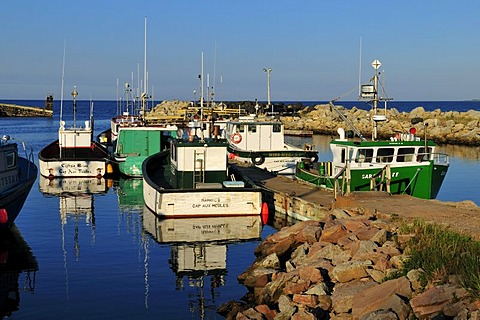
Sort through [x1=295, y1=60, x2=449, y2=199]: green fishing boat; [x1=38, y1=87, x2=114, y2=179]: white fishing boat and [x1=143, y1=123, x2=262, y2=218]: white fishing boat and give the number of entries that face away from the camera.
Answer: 2

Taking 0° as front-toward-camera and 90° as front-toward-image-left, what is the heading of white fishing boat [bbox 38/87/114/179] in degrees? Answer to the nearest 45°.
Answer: approximately 180°

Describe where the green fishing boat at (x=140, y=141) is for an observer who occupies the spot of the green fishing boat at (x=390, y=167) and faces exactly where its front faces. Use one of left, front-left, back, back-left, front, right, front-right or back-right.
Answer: back

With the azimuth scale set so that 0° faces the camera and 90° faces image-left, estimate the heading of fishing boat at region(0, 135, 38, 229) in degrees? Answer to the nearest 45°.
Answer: approximately 315°

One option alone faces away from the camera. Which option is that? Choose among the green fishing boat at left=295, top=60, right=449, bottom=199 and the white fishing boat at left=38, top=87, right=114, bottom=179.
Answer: the white fishing boat

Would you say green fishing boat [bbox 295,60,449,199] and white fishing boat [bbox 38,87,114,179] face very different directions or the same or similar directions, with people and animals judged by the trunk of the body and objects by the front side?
very different directions

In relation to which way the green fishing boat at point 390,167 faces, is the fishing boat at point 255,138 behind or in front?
behind

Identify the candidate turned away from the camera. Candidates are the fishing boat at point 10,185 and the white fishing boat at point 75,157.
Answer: the white fishing boat

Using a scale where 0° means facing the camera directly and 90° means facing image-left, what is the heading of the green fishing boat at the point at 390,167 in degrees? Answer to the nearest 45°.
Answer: approximately 315°

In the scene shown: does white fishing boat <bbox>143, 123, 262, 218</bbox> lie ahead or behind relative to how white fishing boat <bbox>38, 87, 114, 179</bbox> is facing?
behind

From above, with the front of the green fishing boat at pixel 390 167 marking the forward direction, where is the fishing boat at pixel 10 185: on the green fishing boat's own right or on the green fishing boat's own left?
on the green fishing boat's own right

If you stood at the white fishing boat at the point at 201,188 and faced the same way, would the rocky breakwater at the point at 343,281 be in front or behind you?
behind

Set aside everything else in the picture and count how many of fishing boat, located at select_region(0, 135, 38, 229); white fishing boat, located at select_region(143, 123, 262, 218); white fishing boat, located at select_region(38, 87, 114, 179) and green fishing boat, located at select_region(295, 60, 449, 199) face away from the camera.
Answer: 2

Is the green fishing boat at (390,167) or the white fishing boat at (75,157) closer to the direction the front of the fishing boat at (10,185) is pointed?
the green fishing boat

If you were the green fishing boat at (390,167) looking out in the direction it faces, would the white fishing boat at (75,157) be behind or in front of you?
behind

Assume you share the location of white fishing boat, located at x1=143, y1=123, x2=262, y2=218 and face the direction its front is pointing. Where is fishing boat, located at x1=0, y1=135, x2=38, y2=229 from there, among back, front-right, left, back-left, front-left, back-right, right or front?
left

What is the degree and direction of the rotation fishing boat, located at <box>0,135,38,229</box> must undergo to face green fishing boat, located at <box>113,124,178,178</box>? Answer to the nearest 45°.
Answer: approximately 90° to its left

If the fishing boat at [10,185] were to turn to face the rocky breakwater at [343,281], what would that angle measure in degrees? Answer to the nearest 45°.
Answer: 0° — it already faces it

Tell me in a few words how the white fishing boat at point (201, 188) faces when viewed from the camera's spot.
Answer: facing away from the viewer
